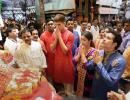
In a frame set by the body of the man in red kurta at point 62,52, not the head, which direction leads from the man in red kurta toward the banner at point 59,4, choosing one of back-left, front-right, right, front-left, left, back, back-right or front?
back-right

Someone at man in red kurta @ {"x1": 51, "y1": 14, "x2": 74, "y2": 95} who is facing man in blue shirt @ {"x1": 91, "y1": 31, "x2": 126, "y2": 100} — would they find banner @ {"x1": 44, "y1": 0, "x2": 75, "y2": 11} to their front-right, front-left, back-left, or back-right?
back-left

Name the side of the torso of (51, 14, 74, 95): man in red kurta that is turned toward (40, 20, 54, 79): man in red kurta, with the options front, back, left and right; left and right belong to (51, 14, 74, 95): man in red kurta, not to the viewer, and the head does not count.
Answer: right

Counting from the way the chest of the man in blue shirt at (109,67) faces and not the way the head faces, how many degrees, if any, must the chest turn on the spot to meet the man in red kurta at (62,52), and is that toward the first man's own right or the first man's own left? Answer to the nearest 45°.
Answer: approximately 45° to the first man's own right

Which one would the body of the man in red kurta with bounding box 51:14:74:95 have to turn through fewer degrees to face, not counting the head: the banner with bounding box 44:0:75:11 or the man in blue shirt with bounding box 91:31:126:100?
the man in blue shirt

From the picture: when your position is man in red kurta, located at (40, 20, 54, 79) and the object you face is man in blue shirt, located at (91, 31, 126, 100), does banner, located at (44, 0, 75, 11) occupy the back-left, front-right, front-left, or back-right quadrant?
back-left

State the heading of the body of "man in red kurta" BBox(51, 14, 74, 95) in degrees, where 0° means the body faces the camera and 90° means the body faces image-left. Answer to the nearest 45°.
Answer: approximately 45°

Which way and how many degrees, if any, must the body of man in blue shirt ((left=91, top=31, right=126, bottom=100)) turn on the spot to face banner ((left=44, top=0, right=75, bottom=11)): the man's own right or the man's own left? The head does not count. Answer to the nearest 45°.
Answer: approximately 90° to the man's own right

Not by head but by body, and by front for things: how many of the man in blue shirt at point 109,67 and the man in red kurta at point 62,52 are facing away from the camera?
0

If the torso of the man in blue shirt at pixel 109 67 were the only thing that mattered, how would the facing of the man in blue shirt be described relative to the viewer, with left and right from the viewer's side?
facing to the left of the viewer
